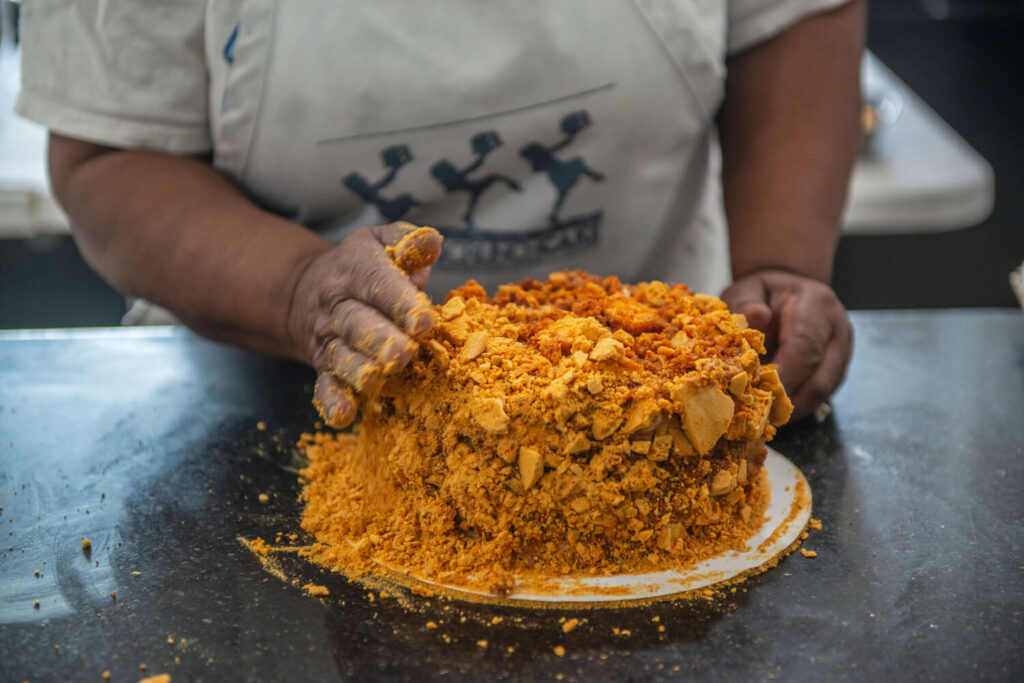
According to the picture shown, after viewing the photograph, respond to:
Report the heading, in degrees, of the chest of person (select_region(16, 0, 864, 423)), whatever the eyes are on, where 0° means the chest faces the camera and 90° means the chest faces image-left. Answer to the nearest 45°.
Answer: approximately 0°
